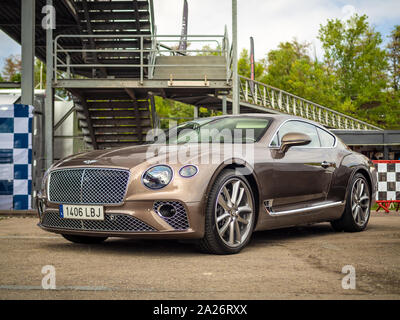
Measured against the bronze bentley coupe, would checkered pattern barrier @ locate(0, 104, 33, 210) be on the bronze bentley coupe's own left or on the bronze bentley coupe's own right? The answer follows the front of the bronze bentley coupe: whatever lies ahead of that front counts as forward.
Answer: on the bronze bentley coupe's own right

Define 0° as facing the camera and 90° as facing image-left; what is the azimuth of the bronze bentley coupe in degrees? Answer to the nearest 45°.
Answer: approximately 45°

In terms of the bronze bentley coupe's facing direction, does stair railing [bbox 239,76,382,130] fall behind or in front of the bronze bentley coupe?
behind

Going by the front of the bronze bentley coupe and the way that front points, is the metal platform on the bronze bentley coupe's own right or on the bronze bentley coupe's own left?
on the bronze bentley coupe's own right

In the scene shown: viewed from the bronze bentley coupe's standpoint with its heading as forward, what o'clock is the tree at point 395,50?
The tree is roughly at 5 o'clock from the bronze bentley coupe.

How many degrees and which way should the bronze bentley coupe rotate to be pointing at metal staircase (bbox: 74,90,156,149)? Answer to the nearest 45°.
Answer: approximately 135° to its right

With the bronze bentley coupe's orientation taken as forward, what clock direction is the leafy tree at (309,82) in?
The leafy tree is roughly at 5 o'clock from the bronze bentley coupe.

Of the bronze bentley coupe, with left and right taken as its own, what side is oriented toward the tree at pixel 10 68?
right

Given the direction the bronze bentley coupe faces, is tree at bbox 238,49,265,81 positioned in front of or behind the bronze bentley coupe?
behind

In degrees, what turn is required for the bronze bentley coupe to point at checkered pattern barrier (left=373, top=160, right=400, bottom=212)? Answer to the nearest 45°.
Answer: approximately 180°
